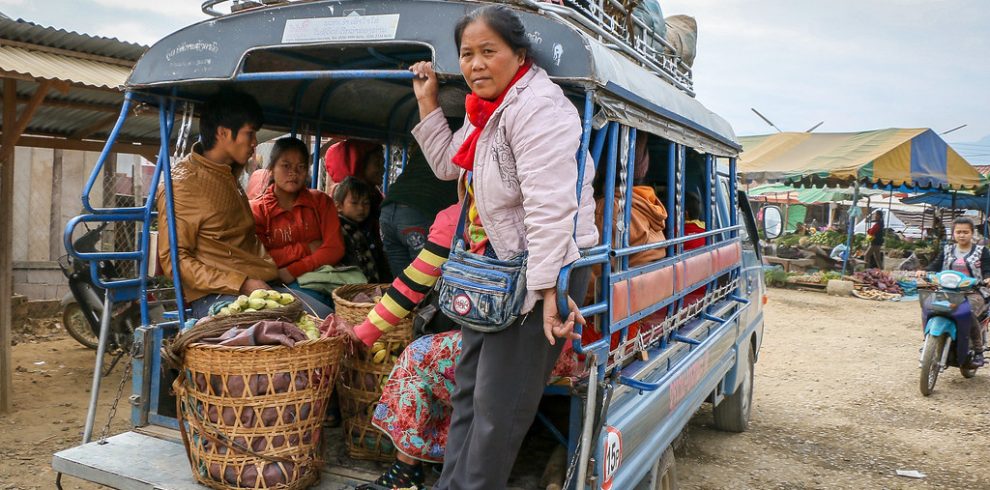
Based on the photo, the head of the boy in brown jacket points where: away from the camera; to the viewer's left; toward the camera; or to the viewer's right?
to the viewer's right

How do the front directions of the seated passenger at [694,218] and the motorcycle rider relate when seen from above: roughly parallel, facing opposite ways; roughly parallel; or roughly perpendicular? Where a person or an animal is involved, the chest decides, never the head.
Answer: roughly perpendicular

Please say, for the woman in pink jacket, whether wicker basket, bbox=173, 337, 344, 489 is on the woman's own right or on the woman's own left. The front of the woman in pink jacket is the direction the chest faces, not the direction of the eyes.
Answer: on the woman's own right

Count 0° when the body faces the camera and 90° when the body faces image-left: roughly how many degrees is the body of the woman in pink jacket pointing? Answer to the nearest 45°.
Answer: approximately 45°

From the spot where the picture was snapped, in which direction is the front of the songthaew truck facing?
facing away from the viewer and to the right of the viewer

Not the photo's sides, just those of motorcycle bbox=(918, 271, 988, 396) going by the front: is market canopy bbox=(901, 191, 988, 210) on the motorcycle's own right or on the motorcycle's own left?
on the motorcycle's own right

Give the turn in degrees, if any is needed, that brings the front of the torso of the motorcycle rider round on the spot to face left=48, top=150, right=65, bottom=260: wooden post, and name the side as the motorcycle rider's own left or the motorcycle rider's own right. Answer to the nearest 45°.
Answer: approximately 45° to the motorcycle rider's own right

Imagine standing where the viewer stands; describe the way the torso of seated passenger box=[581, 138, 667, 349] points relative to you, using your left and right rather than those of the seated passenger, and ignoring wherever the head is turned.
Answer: facing to the left of the viewer

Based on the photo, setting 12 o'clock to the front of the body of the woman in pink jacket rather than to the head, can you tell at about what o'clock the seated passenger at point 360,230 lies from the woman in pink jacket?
The seated passenger is roughly at 4 o'clock from the woman in pink jacket.
